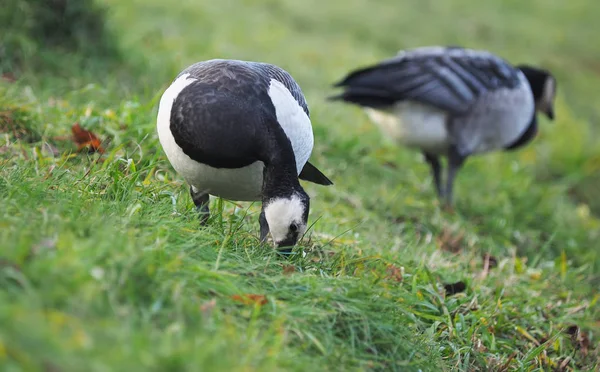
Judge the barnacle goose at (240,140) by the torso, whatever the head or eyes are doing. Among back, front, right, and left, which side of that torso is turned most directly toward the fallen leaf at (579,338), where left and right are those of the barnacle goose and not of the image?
left

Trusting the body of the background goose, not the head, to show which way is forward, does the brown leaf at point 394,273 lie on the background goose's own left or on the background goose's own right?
on the background goose's own right

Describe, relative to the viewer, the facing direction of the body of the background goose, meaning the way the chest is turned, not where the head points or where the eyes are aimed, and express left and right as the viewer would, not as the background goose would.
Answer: facing to the right of the viewer

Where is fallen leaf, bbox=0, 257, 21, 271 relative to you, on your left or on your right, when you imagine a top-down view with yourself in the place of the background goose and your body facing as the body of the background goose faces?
on your right

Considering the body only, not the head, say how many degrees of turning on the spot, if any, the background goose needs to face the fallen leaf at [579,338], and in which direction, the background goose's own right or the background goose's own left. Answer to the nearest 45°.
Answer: approximately 90° to the background goose's own right

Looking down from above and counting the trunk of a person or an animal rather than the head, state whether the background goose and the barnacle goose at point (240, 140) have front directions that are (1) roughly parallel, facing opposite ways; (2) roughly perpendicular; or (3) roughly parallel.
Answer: roughly perpendicular

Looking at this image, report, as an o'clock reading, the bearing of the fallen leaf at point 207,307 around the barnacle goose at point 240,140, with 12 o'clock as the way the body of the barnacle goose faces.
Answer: The fallen leaf is roughly at 12 o'clock from the barnacle goose.

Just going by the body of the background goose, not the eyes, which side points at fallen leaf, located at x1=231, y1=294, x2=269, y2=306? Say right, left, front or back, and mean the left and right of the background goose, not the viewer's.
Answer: right

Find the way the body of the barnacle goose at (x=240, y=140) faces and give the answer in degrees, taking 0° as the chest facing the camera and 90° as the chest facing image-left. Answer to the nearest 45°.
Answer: approximately 0°

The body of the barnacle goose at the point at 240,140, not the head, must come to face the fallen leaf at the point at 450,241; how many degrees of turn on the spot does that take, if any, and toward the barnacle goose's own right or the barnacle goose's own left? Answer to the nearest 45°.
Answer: approximately 135° to the barnacle goose's own left

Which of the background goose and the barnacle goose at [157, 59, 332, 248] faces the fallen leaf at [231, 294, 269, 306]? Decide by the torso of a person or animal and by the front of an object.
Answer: the barnacle goose

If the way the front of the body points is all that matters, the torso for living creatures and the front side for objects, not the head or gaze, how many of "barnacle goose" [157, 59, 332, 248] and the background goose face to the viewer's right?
1
